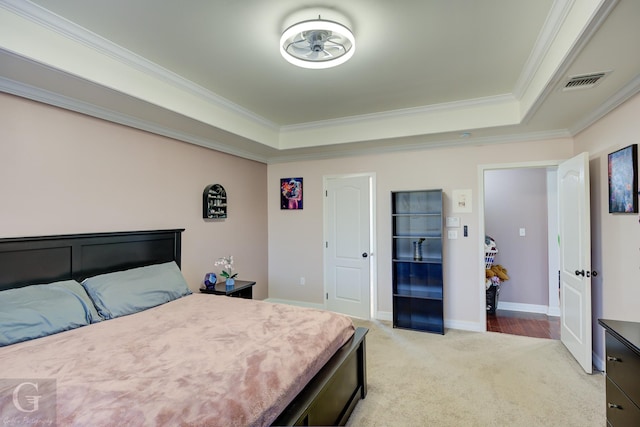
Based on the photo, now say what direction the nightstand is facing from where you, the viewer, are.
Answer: facing the viewer and to the right of the viewer

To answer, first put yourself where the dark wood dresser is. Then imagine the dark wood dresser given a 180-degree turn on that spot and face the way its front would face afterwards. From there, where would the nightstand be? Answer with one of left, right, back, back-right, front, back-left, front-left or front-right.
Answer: back

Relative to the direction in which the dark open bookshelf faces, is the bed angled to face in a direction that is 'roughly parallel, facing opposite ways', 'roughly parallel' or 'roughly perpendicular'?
roughly perpendicular

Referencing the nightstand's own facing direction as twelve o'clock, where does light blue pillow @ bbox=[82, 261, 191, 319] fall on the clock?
The light blue pillow is roughly at 3 o'clock from the nightstand.

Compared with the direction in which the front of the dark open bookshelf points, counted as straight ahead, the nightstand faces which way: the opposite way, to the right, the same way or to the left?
to the left

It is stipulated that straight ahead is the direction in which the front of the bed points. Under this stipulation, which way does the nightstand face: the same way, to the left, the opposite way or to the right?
the same way

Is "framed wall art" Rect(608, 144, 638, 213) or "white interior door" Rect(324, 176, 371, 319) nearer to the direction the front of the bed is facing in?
the framed wall art

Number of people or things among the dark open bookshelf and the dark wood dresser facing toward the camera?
1

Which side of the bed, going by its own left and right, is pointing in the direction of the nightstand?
left

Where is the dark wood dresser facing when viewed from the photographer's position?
facing to the left of the viewer

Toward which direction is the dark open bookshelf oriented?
toward the camera

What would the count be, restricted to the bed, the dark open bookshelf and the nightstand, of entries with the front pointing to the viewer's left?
0

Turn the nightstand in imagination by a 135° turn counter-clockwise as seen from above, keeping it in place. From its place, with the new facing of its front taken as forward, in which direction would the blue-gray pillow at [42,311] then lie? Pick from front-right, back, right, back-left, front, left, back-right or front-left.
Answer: back-left

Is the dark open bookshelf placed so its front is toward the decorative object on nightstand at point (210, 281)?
no

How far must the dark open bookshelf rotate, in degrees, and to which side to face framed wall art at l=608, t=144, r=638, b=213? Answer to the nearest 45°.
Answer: approximately 45° to its left

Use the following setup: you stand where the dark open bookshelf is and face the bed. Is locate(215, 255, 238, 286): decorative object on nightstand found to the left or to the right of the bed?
right
